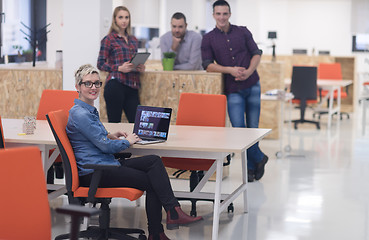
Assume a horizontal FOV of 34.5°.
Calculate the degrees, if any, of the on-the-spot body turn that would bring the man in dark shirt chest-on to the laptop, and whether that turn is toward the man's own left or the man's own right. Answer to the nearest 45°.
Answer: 0° — they already face it

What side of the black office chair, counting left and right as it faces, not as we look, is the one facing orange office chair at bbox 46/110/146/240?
back

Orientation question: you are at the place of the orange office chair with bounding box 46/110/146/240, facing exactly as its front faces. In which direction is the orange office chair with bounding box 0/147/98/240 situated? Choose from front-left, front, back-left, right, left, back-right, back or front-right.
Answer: right

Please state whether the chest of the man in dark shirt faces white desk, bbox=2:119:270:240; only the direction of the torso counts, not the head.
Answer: yes

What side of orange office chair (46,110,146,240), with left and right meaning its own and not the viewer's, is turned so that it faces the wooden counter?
left

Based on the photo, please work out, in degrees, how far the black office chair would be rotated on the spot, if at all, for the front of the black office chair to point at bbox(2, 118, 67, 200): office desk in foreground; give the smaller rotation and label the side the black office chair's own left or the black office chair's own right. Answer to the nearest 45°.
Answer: approximately 180°

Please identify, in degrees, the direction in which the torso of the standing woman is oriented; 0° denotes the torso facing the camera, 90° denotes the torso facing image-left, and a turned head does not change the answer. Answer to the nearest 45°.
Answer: approximately 315°

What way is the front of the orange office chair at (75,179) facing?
to the viewer's right

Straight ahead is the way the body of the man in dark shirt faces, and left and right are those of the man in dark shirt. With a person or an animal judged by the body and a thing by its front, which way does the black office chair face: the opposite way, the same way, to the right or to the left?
the opposite way

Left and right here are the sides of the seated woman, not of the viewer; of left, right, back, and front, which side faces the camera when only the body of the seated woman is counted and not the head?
right

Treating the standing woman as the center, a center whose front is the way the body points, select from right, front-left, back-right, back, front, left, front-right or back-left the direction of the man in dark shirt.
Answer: front-left

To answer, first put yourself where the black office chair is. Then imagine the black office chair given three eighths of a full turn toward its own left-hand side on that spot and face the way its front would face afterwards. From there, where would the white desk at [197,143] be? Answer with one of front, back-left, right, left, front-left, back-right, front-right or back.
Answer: front-left

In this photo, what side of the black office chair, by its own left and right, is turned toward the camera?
back

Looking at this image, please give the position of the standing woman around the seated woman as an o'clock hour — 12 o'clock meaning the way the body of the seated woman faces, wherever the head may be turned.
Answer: The standing woman is roughly at 9 o'clock from the seated woman.
